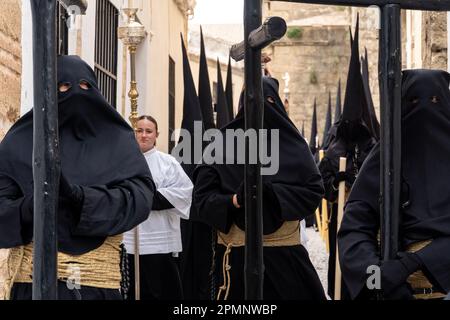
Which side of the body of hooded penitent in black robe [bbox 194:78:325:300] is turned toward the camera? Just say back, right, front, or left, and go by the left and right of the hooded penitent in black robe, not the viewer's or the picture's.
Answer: front

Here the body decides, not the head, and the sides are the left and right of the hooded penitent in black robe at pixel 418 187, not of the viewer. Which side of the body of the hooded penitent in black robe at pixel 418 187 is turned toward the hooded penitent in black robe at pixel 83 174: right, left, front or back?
right

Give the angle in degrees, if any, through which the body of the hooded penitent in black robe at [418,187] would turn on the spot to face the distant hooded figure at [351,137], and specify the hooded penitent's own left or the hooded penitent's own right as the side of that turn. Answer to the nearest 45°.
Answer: approximately 180°

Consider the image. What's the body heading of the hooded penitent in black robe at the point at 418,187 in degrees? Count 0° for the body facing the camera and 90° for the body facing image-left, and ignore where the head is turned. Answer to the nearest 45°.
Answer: approximately 0°

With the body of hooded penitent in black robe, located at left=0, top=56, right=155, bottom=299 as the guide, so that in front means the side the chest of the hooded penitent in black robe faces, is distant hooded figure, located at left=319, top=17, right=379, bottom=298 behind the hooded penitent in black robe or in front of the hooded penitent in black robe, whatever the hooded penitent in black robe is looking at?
behind

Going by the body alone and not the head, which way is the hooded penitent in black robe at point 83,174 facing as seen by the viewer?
toward the camera

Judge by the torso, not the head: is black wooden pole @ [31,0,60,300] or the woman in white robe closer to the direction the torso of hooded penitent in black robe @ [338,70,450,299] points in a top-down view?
the black wooden pole

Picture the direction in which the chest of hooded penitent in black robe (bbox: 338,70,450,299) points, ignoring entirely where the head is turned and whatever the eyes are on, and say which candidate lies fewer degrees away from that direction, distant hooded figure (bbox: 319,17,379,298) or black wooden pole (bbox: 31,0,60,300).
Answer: the black wooden pole

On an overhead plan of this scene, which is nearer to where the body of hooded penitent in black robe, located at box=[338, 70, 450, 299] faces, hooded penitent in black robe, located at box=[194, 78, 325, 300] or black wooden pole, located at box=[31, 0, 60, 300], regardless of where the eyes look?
the black wooden pole

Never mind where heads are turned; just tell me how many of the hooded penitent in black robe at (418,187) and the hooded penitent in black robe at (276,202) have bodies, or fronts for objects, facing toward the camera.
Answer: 2

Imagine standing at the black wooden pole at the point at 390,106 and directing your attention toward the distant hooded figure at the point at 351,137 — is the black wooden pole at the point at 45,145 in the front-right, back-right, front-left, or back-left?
back-left
